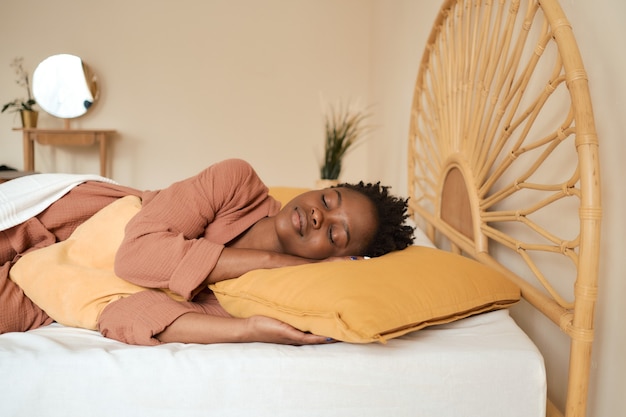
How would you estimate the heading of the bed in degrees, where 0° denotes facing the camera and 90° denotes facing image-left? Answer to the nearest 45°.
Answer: approximately 90°

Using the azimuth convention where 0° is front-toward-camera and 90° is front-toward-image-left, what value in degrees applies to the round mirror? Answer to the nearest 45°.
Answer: approximately 0°

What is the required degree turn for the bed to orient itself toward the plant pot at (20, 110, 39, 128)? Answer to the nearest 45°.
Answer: approximately 45° to its right

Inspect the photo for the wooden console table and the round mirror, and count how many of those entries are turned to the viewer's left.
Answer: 0

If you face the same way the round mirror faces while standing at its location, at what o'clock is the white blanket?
The white blanket is roughly at 12 o'clock from the round mirror.

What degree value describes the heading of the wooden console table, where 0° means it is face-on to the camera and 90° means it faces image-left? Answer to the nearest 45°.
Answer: approximately 0°

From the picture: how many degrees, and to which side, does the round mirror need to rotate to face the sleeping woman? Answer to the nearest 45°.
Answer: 0° — it already faces them
